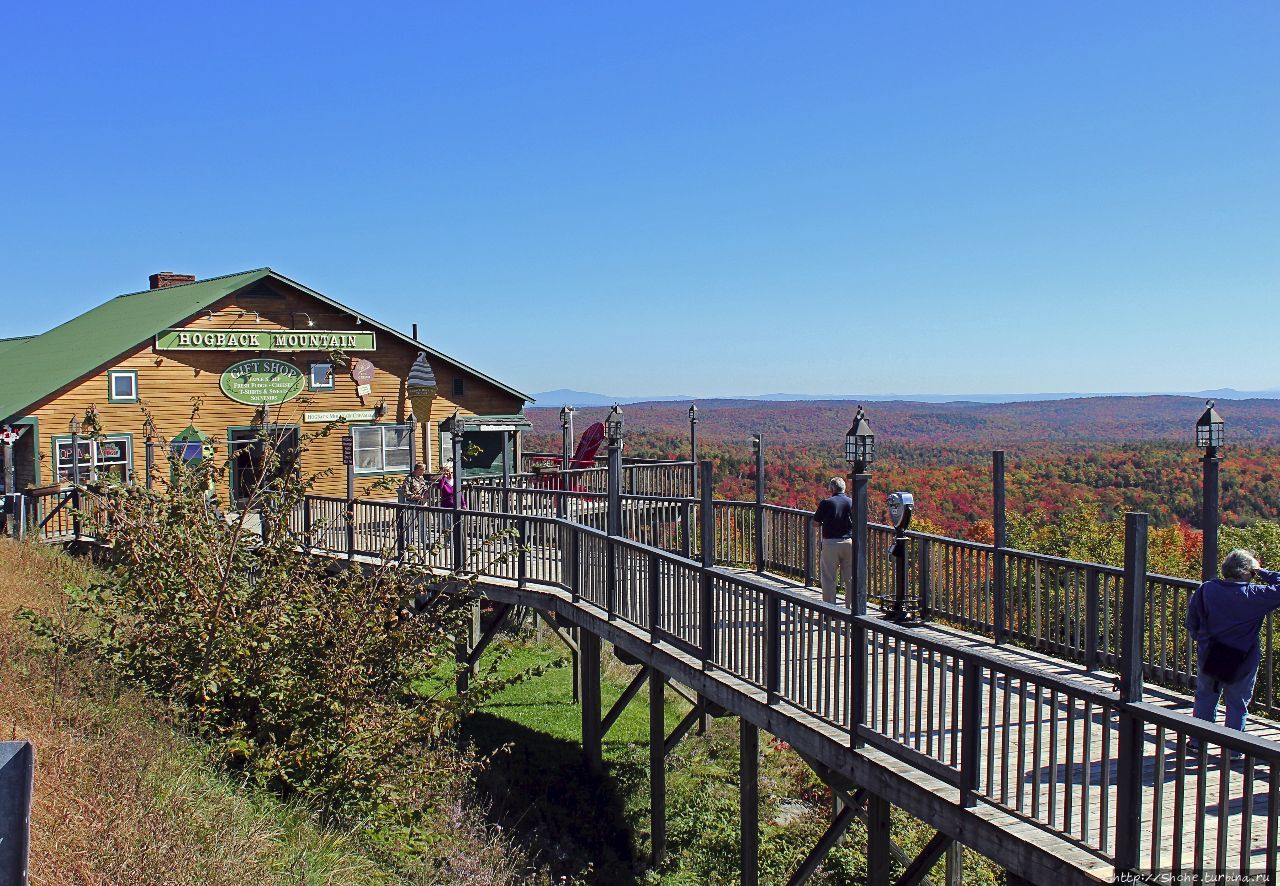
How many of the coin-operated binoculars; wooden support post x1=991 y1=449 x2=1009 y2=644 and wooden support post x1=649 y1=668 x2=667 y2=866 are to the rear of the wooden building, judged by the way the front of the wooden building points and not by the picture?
0

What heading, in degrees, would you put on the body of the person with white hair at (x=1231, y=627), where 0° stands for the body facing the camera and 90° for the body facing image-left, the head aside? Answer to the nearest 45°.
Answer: approximately 225°

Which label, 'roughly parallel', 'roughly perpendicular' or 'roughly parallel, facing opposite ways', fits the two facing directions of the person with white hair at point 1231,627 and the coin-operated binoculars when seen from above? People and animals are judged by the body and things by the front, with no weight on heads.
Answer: roughly parallel

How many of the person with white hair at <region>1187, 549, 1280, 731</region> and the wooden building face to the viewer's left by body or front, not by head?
0

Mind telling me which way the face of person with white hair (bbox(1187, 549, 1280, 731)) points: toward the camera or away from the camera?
away from the camera

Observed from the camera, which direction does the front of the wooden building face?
facing the viewer and to the right of the viewer

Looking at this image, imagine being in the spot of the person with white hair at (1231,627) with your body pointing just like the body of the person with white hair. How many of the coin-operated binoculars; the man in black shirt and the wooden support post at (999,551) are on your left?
3

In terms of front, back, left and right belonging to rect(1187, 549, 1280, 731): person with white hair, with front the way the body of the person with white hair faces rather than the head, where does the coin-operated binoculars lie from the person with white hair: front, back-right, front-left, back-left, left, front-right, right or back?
left

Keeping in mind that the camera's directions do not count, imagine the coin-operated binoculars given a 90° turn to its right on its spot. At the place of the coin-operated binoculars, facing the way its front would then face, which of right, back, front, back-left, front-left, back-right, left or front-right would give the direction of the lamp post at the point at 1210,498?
front

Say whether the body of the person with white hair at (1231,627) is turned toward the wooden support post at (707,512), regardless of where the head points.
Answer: no

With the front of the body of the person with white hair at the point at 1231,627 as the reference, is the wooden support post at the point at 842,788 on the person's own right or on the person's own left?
on the person's own left

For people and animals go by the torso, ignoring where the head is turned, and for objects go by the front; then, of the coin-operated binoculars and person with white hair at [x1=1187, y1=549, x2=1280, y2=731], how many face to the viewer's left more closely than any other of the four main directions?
0
